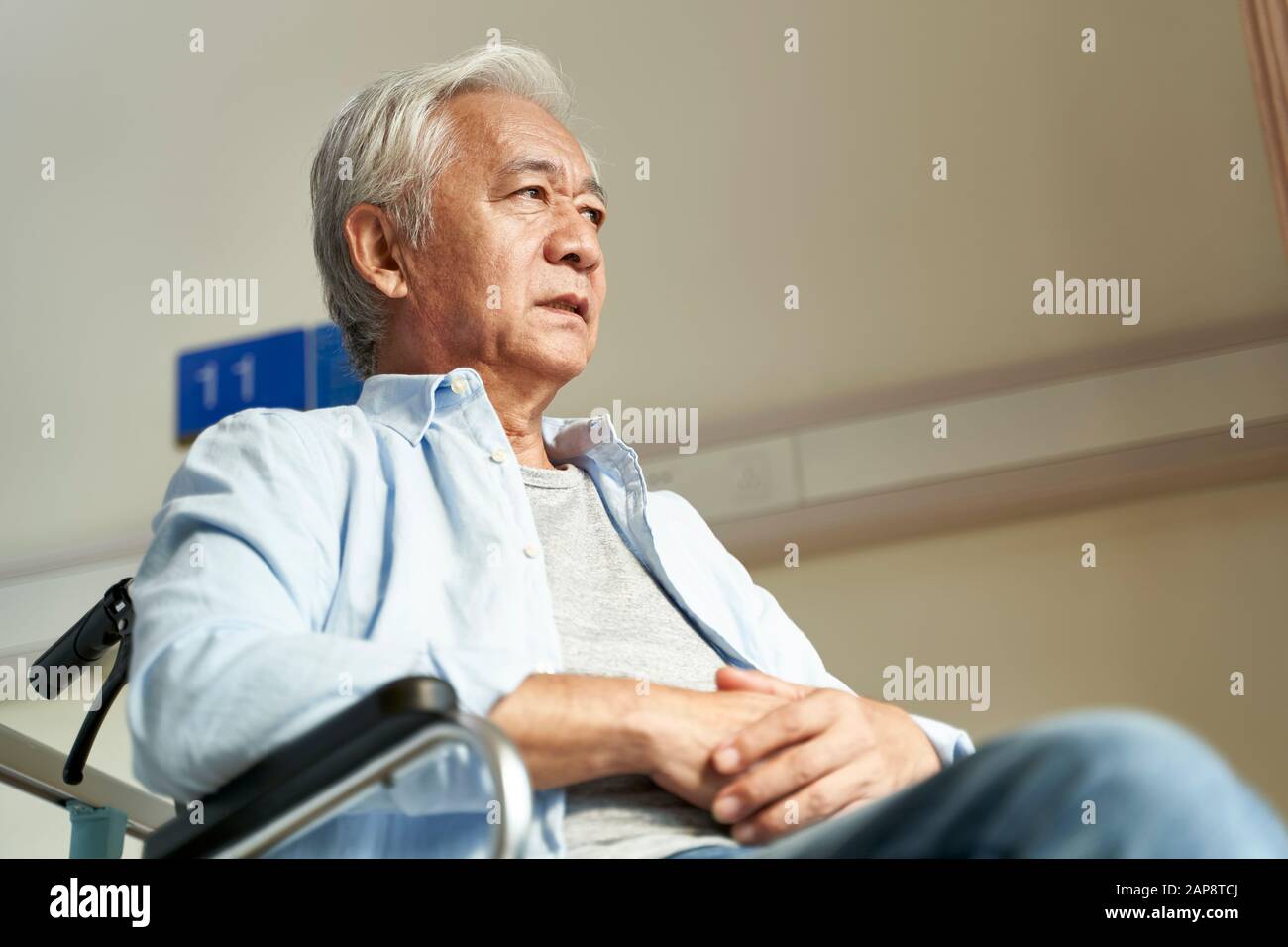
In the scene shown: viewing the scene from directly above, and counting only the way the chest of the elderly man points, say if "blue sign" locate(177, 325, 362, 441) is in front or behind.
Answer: behind

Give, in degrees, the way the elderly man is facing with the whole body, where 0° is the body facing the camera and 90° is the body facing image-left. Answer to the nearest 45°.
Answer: approximately 315°
